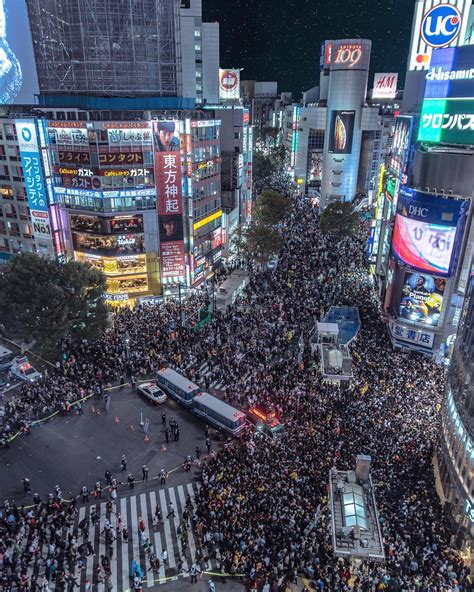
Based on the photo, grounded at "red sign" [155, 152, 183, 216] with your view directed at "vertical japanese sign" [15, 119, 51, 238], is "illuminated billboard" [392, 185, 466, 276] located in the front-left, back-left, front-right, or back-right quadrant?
back-left

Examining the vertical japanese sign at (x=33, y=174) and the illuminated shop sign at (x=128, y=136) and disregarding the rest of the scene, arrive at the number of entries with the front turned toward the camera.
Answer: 2

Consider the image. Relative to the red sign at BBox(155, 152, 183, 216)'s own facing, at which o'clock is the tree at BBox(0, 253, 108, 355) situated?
The tree is roughly at 1 o'clock from the red sign.

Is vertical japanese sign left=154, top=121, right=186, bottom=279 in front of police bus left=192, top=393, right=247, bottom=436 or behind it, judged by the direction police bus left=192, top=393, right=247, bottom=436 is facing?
behind

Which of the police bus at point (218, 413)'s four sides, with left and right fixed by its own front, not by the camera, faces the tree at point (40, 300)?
back

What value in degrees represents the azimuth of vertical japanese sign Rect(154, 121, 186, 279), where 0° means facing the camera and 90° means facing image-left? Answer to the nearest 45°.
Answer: approximately 0°
